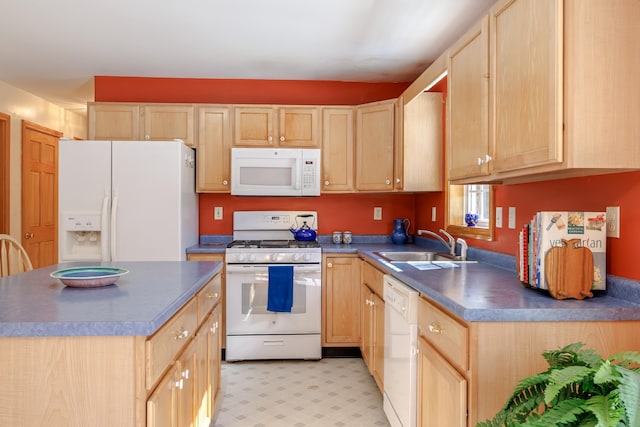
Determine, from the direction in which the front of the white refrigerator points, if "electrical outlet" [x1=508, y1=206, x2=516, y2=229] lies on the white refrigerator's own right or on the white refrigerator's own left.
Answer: on the white refrigerator's own left

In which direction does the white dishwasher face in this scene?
to the viewer's left

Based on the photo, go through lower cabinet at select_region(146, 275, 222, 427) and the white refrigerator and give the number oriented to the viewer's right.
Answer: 1

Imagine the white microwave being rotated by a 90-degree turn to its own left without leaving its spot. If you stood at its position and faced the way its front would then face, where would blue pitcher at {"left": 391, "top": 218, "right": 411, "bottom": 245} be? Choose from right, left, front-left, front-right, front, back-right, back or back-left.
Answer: front

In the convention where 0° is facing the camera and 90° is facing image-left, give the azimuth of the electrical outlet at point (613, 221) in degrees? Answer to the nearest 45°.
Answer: approximately 45°

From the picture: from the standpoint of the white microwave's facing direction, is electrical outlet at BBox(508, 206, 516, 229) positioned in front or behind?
in front

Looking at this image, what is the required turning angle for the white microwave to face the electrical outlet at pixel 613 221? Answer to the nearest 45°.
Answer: approximately 45° to its left

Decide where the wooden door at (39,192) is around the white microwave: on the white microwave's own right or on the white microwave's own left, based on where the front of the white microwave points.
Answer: on the white microwave's own right

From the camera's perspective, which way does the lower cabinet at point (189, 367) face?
to the viewer's right
